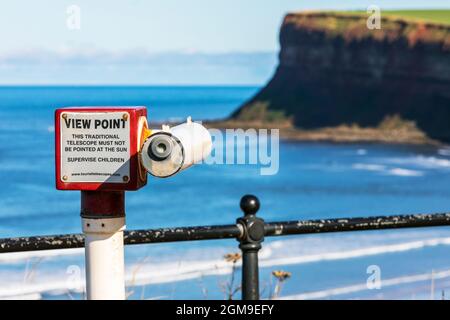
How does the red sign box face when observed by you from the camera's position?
facing the viewer

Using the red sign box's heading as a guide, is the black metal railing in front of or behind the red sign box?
behind
